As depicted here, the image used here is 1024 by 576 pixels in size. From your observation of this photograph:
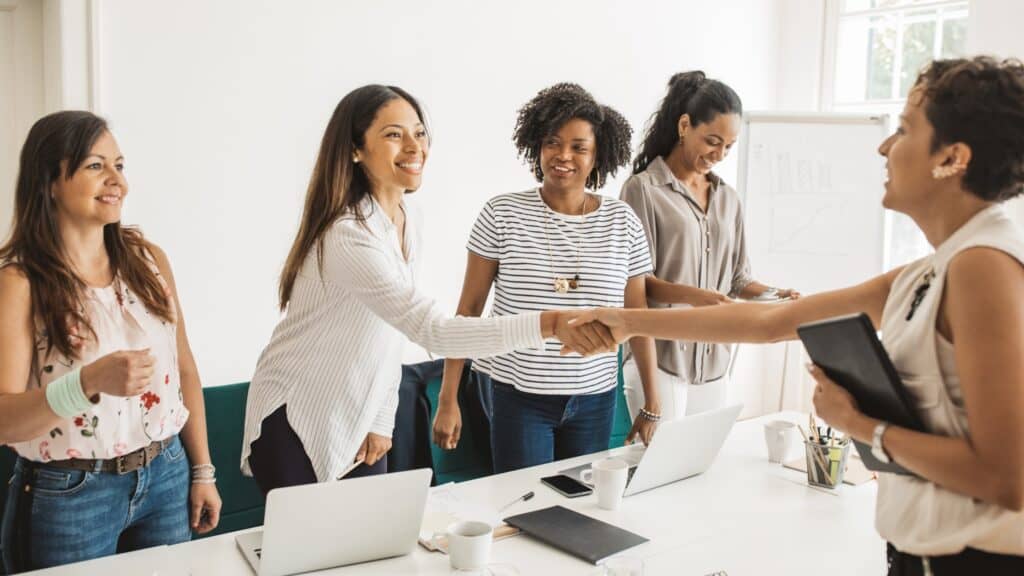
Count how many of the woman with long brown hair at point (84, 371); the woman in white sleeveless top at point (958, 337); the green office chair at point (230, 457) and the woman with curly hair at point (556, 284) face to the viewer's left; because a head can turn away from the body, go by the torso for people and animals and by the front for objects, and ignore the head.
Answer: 1

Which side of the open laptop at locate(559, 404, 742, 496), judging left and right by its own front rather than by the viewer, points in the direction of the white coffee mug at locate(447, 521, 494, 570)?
left

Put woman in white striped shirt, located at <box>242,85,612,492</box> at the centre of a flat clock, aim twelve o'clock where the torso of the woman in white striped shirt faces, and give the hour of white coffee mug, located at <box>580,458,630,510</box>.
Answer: The white coffee mug is roughly at 11 o'clock from the woman in white striped shirt.

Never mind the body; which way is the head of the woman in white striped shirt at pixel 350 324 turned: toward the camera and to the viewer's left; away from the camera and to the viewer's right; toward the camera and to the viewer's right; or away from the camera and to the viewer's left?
toward the camera and to the viewer's right

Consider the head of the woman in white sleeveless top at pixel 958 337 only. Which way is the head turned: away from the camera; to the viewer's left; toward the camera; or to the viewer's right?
to the viewer's left

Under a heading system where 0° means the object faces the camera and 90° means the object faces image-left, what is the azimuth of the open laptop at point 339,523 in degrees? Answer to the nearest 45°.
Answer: approximately 135°

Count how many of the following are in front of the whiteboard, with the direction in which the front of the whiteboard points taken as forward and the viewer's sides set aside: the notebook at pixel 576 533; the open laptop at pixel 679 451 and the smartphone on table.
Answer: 3

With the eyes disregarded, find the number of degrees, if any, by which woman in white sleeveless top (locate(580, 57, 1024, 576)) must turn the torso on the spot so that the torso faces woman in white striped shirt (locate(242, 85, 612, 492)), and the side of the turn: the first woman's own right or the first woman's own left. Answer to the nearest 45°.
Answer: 0° — they already face them

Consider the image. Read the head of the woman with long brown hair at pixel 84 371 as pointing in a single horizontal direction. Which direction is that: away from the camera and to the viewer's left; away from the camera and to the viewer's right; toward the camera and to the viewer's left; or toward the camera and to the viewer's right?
toward the camera and to the viewer's right

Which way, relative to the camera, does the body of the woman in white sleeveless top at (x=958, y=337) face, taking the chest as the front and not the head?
to the viewer's left

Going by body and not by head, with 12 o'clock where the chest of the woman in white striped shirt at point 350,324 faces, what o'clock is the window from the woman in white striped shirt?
The window is roughly at 9 o'clock from the woman in white striped shirt.

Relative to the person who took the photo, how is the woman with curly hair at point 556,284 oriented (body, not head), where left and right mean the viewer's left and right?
facing the viewer

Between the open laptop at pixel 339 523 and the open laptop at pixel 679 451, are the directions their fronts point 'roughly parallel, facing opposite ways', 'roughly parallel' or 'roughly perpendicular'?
roughly parallel

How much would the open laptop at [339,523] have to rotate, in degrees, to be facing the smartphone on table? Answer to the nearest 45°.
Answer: approximately 90° to its right

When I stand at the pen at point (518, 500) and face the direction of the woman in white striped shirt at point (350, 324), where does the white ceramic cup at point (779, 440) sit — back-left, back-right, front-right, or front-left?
back-right

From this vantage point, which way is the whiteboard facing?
toward the camera

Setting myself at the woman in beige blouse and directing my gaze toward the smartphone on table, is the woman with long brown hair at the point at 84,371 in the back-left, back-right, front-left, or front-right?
front-right

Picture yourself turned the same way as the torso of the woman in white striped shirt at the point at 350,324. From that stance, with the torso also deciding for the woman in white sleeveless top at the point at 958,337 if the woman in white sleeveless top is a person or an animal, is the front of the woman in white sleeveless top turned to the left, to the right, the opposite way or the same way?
the opposite way
